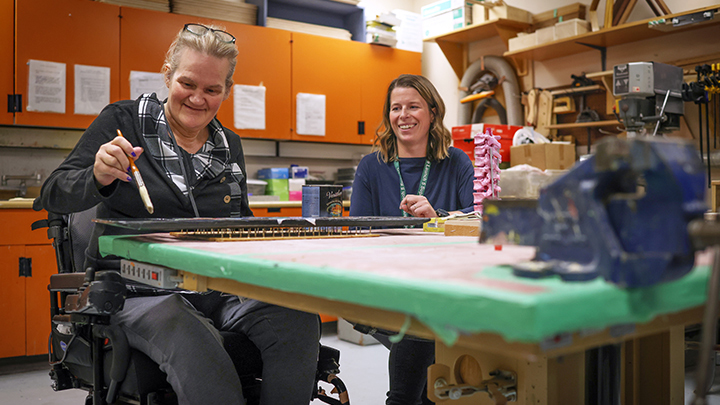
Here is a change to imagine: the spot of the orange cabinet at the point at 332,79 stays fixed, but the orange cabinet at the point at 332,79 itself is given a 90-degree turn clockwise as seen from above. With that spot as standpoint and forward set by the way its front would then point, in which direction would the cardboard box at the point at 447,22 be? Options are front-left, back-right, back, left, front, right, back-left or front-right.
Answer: back-left

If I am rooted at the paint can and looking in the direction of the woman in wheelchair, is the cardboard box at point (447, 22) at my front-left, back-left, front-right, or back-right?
back-right

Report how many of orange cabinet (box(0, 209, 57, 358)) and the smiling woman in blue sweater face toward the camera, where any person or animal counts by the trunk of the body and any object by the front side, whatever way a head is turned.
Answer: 2

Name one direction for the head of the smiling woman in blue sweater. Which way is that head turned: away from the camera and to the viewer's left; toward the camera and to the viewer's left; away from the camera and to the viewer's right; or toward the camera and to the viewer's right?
toward the camera and to the viewer's left

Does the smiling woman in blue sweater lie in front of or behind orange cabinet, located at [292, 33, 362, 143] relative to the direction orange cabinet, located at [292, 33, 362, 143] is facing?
in front

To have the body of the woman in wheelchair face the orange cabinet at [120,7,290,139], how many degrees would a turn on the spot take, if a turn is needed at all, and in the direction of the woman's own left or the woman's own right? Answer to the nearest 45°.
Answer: approximately 135° to the woman's own left

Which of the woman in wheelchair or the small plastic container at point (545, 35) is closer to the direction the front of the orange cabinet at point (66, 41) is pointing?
the woman in wheelchair

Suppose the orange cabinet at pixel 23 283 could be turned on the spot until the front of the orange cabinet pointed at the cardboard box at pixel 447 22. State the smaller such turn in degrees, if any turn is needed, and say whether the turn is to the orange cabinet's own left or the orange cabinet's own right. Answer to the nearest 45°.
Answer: approximately 90° to the orange cabinet's own left
